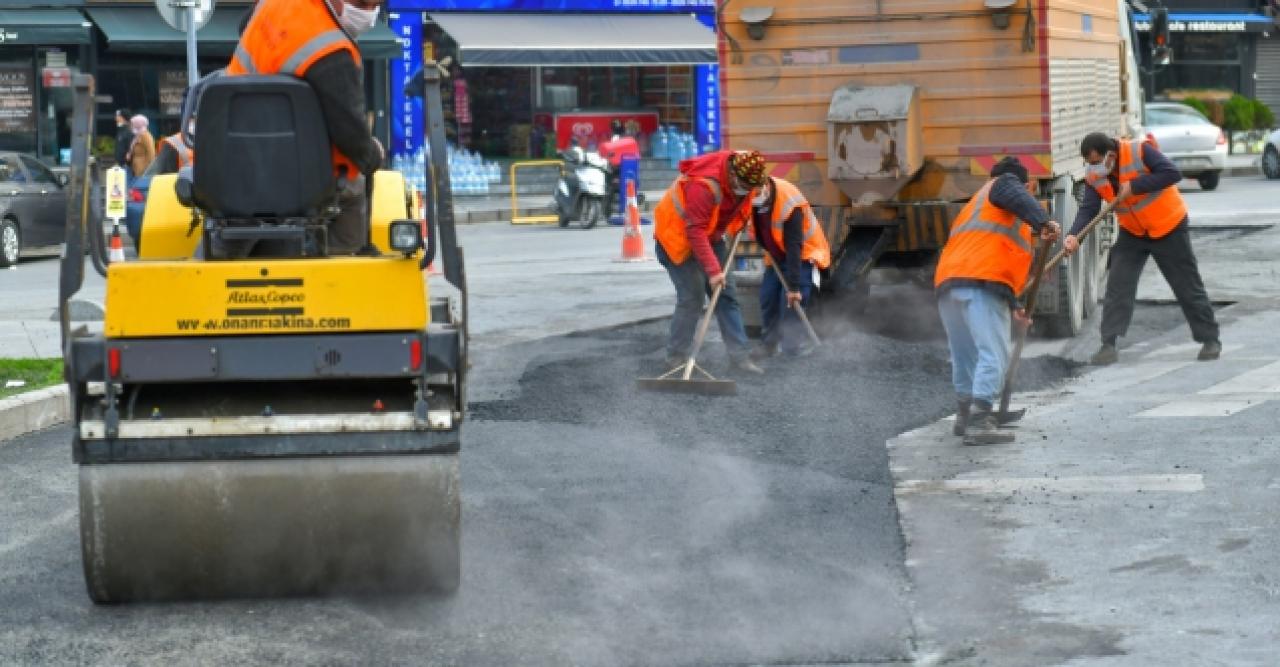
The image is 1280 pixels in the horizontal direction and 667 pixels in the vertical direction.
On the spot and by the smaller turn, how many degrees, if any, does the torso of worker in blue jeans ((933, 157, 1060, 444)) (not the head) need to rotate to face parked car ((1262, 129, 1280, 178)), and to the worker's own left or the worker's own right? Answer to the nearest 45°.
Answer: approximately 45° to the worker's own left

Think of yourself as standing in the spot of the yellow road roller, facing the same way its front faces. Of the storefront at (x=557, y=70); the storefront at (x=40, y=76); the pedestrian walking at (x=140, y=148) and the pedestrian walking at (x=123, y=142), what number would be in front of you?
4

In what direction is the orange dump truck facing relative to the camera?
away from the camera

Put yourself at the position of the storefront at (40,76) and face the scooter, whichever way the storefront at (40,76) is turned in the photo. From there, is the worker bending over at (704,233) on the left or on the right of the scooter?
right

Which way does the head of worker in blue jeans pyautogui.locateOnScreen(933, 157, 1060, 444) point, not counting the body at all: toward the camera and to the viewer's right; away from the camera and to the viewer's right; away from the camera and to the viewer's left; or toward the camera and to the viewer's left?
away from the camera and to the viewer's right

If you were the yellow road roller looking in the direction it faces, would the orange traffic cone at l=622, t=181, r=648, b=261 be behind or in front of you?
in front

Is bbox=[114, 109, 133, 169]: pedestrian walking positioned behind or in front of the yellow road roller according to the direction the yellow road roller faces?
in front

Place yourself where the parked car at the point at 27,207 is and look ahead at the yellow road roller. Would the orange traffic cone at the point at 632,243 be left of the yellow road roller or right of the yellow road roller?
left

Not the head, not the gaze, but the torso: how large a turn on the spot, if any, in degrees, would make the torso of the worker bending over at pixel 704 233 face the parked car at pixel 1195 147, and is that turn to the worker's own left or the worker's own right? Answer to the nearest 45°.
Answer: approximately 135° to the worker's own left

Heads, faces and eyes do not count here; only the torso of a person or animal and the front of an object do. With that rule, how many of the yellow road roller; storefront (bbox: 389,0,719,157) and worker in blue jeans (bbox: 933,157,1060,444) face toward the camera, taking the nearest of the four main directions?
1

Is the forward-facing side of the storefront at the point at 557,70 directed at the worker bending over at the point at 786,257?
yes

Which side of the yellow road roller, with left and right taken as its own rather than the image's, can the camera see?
back
